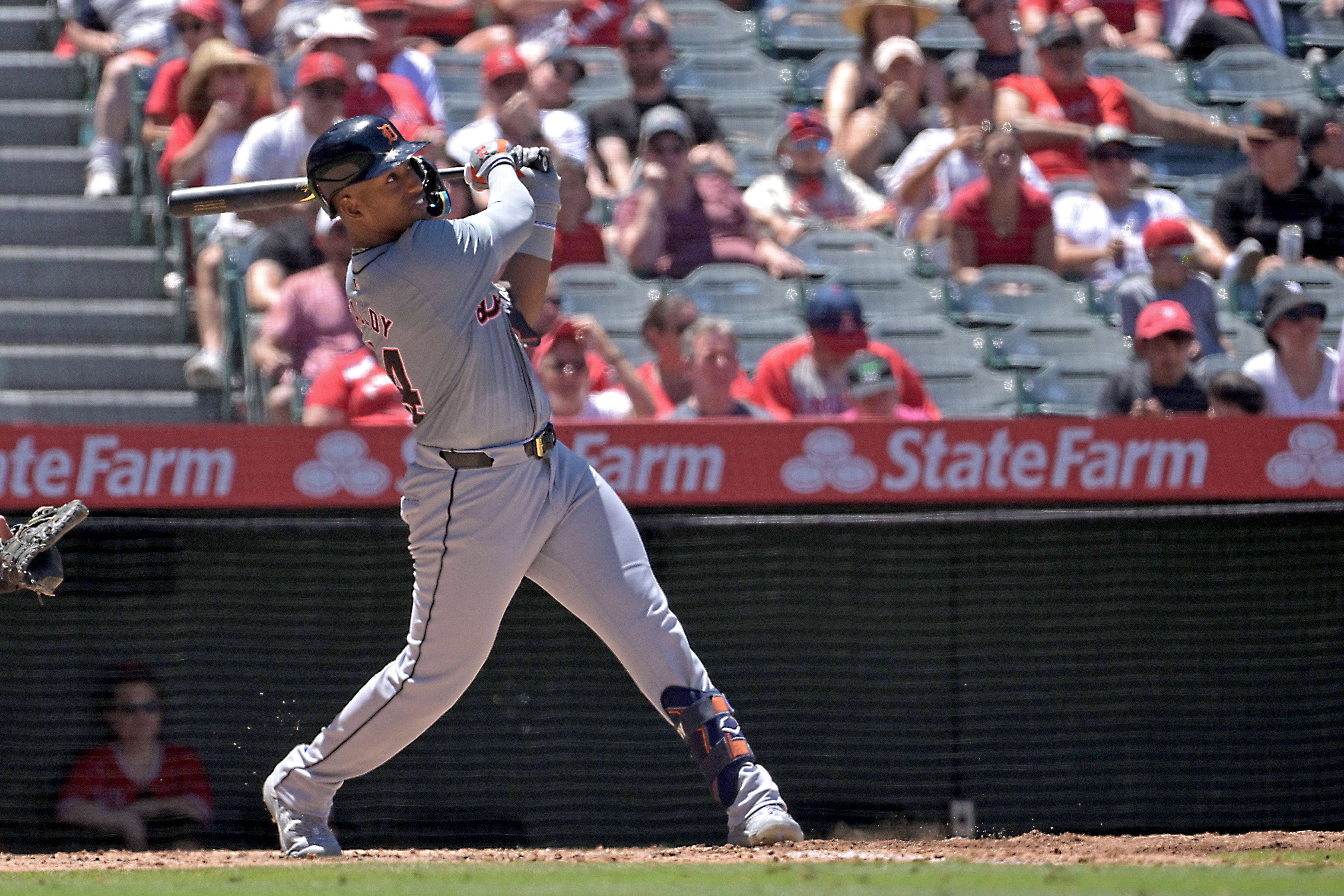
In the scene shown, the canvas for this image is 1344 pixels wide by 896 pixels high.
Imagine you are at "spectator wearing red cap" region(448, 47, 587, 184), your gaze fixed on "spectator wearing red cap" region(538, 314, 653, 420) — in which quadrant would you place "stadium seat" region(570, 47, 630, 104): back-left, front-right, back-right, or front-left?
back-left

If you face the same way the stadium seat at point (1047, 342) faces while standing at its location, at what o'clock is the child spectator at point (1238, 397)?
The child spectator is roughly at 11 o'clock from the stadium seat.

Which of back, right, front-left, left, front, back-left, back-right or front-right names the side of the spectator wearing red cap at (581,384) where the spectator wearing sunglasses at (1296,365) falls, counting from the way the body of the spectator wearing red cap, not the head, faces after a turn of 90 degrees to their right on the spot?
back

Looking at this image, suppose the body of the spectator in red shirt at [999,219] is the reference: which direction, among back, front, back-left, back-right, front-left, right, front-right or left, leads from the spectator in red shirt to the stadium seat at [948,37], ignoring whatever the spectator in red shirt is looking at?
back

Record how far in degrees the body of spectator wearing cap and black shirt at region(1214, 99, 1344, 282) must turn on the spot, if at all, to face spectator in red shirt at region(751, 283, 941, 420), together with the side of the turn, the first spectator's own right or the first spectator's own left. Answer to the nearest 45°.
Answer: approximately 45° to the first spectator's own right

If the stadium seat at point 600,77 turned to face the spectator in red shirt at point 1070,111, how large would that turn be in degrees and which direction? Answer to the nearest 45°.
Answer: approximately 90° to its left

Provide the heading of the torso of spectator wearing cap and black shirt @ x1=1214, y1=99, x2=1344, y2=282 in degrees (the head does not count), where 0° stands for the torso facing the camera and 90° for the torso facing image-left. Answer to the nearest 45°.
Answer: approximately 0°

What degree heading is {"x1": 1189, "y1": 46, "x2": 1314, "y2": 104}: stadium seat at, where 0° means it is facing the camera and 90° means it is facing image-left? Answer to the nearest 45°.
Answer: approximately 0°

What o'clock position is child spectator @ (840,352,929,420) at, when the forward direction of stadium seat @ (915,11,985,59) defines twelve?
The child spectator is roughly at 12 o'clock from the stadium seat.

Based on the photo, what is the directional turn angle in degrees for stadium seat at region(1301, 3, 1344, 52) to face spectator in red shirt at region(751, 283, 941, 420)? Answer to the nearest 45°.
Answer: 0° — it already faces them
